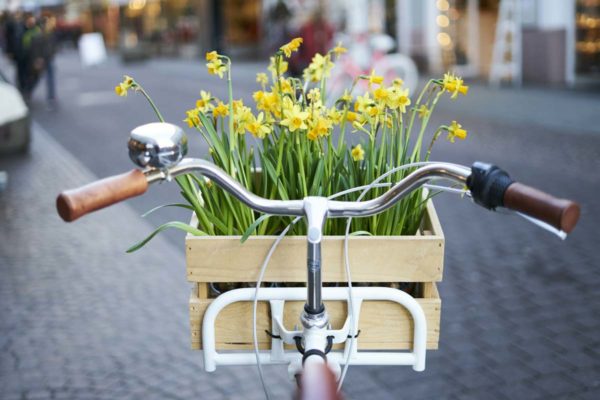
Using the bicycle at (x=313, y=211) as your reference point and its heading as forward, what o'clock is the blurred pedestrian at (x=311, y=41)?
The blurred pedestrian is roughly at 12 o'clock from the bicycle.

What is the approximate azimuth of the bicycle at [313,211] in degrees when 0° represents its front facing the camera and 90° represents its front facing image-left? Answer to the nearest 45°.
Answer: approximately 180°
